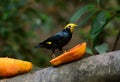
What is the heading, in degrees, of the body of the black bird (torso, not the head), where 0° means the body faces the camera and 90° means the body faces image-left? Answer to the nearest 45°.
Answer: approximately 270°

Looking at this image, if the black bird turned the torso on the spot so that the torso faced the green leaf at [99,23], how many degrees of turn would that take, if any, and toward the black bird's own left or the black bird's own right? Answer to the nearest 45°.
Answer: approximately 45° to the black bird's own left
